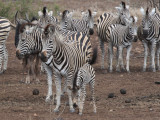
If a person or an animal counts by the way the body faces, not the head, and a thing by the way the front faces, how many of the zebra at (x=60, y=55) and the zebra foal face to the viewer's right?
0

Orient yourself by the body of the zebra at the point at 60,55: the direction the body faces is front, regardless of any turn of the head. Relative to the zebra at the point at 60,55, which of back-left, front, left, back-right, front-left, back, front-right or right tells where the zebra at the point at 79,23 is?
back-right

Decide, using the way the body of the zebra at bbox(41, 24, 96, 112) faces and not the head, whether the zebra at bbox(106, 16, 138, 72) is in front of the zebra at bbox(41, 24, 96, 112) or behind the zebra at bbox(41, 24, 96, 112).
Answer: behind
